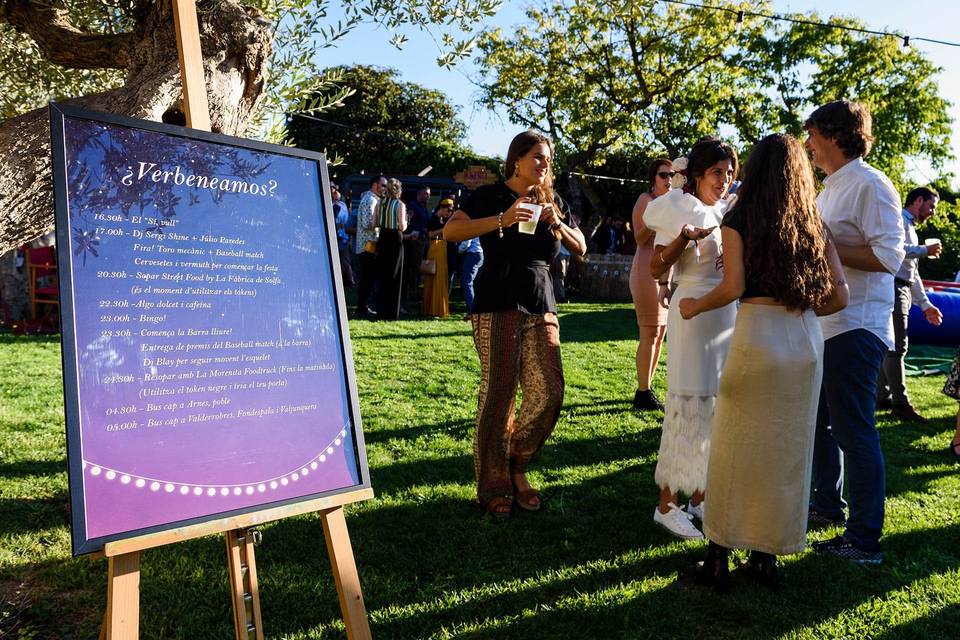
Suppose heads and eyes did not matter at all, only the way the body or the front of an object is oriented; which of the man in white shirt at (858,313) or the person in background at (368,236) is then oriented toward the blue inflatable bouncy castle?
the person in background

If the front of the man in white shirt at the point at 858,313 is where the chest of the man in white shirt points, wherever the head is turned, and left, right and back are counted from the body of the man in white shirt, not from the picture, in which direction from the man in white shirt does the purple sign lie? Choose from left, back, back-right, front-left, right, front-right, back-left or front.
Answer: front-left

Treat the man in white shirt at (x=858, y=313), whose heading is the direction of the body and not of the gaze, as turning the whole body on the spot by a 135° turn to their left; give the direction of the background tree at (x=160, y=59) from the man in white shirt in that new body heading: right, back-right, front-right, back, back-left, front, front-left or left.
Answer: right

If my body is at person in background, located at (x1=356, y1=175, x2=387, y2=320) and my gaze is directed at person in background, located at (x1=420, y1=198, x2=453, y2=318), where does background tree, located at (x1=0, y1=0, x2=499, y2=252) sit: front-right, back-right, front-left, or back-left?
back-right

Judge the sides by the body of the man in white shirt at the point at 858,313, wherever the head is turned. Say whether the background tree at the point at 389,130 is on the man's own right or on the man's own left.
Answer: on the man's own right

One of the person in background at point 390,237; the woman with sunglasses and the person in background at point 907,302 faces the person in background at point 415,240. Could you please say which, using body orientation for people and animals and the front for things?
the person in background at point 390,237

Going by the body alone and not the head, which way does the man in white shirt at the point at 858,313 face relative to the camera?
to the viewer's left

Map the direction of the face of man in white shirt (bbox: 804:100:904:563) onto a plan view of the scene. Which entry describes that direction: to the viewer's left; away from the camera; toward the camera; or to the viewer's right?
to the viewer's left

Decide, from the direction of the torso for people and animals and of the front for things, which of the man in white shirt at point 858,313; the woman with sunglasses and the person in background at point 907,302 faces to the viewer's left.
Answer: the man in white shirt

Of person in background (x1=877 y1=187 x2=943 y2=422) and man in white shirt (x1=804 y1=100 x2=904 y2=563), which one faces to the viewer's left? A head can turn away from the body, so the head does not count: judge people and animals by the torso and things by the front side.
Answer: the man in white shirt

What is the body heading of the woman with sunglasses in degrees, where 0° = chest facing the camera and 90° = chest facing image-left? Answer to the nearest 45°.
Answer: approximately 315°

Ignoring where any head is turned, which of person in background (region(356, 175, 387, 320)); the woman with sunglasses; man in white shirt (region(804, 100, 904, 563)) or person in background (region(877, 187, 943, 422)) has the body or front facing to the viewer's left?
the man in white shirt

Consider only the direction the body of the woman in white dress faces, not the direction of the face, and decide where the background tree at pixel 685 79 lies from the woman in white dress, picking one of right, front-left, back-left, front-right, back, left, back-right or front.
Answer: back-left

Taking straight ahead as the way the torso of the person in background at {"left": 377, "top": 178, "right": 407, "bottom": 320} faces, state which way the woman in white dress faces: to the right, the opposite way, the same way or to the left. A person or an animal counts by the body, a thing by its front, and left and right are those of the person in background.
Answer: the opposite way

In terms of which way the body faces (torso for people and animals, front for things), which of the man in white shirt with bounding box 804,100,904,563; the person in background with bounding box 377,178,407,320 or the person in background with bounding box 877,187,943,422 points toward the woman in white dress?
the man in white shirt

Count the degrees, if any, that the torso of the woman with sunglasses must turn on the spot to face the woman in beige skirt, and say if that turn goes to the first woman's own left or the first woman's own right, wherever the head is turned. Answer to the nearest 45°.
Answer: approximately 45° to the first woman's own right
